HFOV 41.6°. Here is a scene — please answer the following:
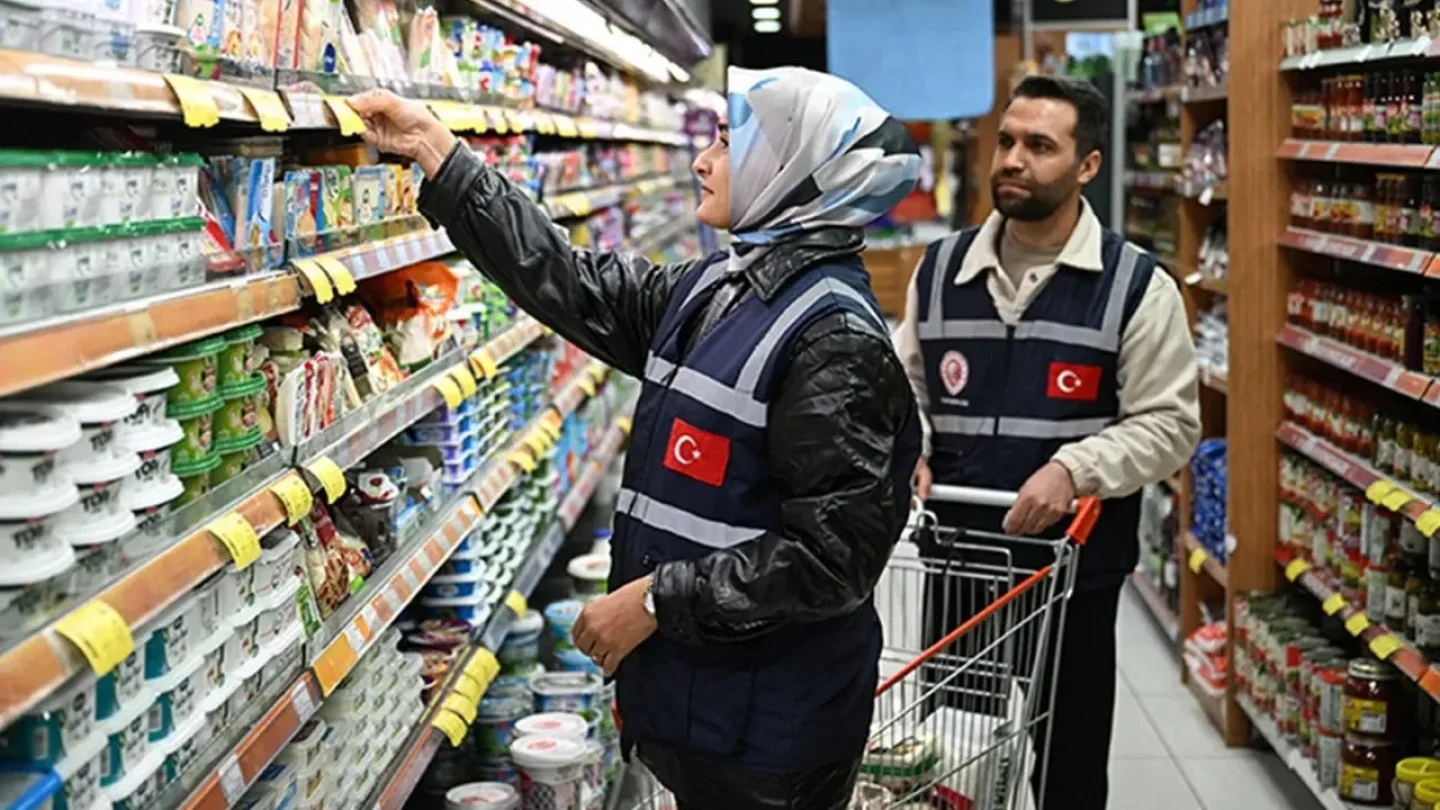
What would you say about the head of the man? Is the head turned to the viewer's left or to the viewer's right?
to the viewer's left

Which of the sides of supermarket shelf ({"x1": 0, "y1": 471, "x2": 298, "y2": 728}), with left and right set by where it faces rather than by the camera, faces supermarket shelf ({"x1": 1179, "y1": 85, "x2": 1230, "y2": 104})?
left

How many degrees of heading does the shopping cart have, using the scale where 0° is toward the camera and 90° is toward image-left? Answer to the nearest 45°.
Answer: approximately 45°

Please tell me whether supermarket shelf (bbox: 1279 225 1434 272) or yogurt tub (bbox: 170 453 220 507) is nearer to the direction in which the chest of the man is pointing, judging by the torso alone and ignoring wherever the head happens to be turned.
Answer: the yogurt tub

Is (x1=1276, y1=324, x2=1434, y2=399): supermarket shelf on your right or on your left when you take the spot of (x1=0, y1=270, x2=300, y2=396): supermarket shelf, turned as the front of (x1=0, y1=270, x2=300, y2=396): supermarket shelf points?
on your left

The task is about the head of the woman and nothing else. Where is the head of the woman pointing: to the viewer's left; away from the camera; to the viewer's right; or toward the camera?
to the viewer's left

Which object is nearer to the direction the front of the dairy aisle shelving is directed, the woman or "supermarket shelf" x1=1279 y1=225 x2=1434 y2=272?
the woman

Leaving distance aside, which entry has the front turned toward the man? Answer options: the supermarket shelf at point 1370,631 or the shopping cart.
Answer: the supermarket shelf

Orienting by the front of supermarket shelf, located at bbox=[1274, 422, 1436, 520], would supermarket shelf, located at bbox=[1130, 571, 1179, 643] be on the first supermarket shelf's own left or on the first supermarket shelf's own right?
on the first supermarket shelf's own right
